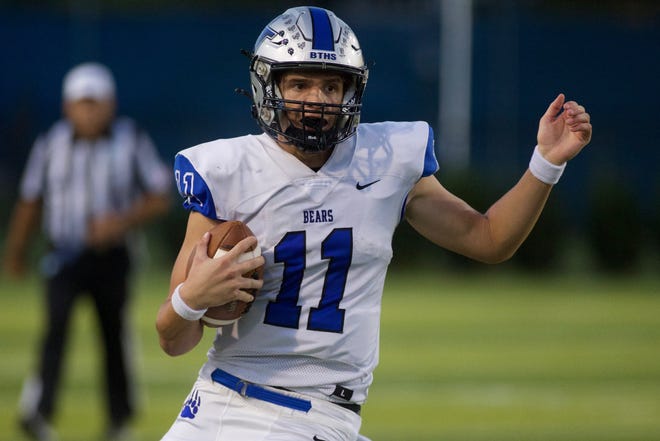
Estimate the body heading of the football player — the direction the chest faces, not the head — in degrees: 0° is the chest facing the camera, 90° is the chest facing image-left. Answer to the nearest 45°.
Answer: approximately 0°

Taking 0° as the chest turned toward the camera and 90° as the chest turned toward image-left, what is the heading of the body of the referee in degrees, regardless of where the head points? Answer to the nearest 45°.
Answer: approximately 0°
